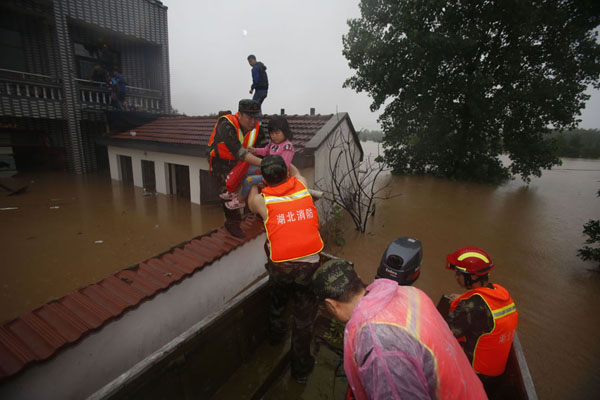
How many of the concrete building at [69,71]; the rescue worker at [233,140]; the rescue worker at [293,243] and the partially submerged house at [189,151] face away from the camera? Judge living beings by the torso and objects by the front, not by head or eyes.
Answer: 1

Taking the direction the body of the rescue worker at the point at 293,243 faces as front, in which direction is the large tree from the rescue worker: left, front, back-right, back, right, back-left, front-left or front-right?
front-right

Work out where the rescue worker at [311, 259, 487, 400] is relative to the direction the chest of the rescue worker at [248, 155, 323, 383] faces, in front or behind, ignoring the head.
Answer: behind

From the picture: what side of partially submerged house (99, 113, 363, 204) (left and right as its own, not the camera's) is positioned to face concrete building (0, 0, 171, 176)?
right

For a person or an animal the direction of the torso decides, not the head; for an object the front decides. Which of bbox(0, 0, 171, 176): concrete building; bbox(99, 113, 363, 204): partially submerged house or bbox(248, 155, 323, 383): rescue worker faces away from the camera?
the rescue worker

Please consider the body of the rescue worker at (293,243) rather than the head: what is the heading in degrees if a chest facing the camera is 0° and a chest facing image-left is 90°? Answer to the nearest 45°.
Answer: approximately 180°

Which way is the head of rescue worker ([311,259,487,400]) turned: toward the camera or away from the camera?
away from the camera

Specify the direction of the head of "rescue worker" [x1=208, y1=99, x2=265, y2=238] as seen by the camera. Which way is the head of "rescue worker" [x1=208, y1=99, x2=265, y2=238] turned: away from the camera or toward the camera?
toward the camera

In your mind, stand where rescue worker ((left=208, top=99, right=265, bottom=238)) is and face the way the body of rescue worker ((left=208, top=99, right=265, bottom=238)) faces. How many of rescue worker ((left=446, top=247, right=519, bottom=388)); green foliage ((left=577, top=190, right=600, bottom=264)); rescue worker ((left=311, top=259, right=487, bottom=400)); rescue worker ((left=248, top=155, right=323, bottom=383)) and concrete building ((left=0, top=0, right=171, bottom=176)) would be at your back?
1

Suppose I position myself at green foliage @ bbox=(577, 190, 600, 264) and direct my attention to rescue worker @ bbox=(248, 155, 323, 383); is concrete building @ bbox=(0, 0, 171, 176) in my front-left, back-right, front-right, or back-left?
front-right

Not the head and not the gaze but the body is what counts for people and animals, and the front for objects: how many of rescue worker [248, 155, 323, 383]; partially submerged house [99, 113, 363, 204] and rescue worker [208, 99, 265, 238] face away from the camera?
1

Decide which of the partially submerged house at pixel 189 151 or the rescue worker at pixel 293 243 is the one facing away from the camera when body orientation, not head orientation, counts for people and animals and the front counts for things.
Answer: the rescue worker

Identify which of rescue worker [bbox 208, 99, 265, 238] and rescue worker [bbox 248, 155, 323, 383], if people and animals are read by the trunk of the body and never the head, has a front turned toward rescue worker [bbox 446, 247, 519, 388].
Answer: rescue worker [bbox 208, 99, 265, 238]

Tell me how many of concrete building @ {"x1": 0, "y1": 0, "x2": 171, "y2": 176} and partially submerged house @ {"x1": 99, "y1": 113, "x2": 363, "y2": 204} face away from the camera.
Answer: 0

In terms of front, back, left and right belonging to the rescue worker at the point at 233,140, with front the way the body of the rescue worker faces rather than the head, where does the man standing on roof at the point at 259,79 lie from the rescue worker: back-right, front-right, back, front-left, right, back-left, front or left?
back-left
